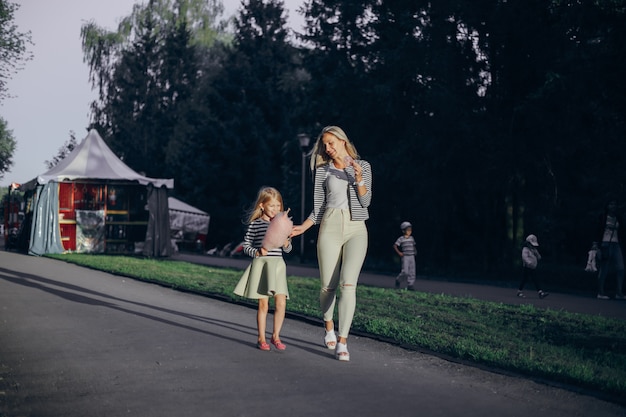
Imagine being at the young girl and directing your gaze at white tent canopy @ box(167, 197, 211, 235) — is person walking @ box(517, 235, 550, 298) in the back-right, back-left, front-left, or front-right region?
front-right

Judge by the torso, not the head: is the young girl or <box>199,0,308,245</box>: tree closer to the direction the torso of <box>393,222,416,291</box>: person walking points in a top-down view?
the young girl

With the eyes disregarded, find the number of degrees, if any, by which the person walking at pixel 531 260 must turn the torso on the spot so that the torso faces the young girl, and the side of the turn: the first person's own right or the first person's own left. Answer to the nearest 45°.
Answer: approximately 90° to the first person's own right

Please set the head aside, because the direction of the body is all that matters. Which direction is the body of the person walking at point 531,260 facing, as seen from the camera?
to the viewer's right

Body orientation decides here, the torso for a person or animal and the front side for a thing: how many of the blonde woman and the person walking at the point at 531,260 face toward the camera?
1

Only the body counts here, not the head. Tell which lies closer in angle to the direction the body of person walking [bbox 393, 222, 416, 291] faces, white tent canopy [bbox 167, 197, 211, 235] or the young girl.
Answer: the young girl

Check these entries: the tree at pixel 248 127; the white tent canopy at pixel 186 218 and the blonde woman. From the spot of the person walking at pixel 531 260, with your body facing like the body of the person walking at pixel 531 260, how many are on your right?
1

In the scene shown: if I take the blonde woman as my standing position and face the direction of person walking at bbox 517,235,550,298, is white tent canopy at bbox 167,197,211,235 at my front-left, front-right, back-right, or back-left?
front-left

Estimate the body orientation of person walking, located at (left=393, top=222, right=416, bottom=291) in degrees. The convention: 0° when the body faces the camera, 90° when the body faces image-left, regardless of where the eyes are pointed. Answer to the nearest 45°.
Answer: approximately 315°

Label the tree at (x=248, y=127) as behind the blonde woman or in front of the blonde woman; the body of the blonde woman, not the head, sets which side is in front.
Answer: behind

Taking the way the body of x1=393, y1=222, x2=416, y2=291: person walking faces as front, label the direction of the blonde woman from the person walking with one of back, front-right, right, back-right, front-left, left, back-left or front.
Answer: front-right

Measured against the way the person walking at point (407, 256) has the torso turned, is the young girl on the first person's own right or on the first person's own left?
on the first person's own right

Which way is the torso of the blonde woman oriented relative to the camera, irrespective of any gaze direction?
toward the camera
